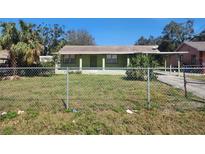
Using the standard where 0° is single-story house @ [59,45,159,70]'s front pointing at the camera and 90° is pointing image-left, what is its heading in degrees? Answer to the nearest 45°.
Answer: approximately 0°

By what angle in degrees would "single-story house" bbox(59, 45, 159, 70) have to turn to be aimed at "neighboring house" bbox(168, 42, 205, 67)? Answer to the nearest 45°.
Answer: approximately 90° to its left

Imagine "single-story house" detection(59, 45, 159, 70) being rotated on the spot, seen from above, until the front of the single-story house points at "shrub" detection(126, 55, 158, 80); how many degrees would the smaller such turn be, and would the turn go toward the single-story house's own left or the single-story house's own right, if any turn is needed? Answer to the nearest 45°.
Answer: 0° — it already faces it
